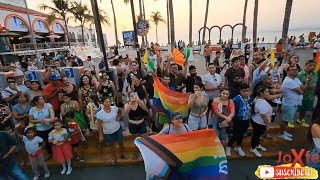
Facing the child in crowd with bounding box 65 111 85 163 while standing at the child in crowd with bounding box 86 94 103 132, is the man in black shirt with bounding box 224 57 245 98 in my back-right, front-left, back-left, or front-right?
back-left

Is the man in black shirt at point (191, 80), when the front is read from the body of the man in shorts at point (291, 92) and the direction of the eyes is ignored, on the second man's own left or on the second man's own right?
on the second man's own right

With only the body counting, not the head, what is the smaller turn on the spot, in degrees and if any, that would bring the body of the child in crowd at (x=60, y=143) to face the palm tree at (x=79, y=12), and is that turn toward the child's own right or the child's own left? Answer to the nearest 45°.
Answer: approximately 180°

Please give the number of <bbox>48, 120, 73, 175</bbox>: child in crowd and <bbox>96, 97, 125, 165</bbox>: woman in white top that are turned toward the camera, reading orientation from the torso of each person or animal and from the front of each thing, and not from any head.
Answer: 2

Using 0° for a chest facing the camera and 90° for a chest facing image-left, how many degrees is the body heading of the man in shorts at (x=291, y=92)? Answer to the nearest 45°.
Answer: approximately 315°

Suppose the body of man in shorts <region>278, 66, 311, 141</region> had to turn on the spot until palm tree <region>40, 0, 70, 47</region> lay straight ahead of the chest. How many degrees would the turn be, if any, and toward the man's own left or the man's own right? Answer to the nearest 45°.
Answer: approximately 180°

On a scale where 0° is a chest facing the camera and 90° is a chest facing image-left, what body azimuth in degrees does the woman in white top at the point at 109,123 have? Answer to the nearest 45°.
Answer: approximately 0°

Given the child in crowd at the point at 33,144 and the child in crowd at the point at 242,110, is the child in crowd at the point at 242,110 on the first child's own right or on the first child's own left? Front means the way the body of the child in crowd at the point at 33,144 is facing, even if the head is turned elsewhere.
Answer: on the first child's own left

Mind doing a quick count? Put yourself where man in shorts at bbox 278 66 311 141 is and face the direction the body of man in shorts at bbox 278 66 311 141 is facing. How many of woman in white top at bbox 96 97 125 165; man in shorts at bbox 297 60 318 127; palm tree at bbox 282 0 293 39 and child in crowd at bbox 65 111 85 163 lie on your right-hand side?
2

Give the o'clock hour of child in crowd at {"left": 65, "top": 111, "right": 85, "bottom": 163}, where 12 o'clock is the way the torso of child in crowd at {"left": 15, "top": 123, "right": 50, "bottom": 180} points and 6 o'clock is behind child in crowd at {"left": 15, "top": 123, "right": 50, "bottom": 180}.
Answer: child in crowd at {"left": 65, "top": 111, "right": 85, "bottom": 163} is roughly at 9 o'clock from child in crowd at {"left": 15, "top": 123, "right": 50, "bottom": 180}.

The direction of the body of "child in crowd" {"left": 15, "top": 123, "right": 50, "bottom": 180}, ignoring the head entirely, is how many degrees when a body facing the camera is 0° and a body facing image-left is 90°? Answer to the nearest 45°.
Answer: approximately 0°
